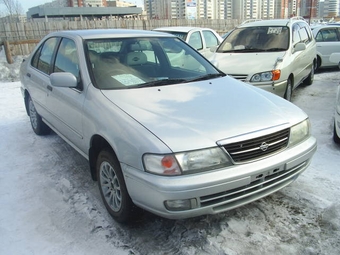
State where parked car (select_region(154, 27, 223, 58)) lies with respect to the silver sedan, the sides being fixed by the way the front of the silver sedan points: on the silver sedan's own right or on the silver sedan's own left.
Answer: on the silver sedan's own left

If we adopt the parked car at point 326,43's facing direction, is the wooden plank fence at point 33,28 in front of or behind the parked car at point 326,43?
behind

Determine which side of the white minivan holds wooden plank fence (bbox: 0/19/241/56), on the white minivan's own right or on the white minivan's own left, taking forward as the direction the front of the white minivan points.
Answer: on the white minivan's own right

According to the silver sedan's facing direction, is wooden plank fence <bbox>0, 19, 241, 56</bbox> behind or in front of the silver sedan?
behind

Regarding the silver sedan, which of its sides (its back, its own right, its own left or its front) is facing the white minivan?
left

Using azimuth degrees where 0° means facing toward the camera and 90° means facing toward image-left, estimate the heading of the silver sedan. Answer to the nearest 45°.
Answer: approximately 315°

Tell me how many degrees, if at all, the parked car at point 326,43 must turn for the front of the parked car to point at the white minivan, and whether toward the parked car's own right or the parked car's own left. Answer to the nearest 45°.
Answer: approximately 90° to the parked car's own right

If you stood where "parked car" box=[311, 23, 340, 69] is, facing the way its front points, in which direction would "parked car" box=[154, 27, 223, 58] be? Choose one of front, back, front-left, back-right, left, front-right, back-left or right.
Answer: back-right

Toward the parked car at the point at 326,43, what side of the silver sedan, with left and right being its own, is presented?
left

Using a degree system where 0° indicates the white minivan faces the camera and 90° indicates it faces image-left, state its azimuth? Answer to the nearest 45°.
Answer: approximately 45°

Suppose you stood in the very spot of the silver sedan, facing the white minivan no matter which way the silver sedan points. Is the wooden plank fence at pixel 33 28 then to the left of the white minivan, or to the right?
left

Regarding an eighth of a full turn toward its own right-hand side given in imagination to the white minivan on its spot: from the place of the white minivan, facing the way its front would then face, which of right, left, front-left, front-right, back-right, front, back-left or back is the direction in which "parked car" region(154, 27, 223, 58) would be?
front-right
